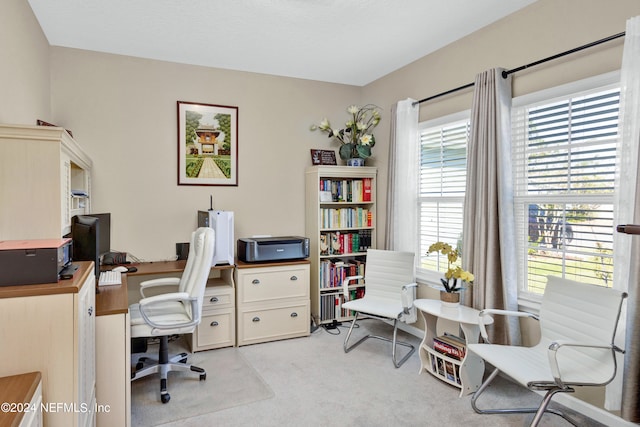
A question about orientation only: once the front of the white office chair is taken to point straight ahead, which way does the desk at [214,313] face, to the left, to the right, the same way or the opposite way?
to the left

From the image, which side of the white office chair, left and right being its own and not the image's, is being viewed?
left

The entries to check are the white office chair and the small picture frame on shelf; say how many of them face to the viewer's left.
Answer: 1

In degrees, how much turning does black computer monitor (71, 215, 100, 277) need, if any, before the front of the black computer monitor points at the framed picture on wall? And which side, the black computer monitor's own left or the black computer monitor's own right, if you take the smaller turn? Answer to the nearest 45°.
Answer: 0° — it already faces it

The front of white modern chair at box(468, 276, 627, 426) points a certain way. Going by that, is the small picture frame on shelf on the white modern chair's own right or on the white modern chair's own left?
on the white modern chair's own right

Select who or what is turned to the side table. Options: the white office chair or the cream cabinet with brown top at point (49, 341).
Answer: the cream cabinet with brown top

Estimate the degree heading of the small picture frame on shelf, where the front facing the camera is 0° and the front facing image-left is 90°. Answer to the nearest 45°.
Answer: approximately 0°

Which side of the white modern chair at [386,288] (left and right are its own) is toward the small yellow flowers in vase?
left

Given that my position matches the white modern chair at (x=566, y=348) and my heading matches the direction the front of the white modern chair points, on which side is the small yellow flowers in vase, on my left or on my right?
on my right

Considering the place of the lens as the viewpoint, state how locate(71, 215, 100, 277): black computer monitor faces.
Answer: facing away from the viewer and to the right of the viewer
